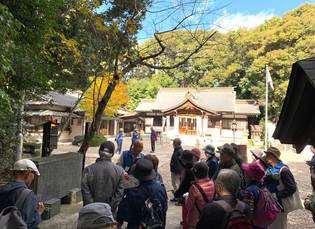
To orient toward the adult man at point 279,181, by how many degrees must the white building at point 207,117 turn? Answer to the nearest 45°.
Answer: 0° — it already faces them

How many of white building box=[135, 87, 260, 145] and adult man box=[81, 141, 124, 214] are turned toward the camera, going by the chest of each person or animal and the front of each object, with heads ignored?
1

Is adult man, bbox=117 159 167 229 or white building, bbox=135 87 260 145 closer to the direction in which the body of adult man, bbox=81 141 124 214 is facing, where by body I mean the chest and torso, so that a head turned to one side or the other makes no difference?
the white building

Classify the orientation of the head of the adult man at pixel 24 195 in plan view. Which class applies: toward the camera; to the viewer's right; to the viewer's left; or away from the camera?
to the viewer's right

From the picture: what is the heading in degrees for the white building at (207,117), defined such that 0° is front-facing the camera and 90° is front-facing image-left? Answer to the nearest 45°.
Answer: approximately 0°

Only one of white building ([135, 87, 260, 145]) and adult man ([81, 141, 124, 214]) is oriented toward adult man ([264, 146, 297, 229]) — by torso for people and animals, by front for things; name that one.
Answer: the white building

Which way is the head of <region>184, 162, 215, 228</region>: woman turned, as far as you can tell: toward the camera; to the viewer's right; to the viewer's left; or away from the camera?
away from the camera

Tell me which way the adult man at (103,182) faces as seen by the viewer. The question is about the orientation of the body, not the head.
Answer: away from the camera
